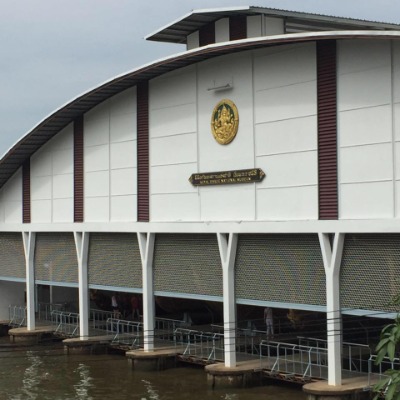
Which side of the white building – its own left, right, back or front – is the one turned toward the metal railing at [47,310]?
right

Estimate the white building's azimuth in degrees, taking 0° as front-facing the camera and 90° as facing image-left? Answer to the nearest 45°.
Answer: approximately 45°
